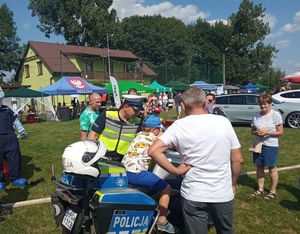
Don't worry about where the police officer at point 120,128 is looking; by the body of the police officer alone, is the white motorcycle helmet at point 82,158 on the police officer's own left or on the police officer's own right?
on the police officer's own right

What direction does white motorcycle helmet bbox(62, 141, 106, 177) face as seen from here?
to the viewer's right

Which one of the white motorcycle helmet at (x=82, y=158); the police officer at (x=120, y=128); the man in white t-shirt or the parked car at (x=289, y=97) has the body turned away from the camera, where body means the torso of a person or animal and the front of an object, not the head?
the man in white t-shirt

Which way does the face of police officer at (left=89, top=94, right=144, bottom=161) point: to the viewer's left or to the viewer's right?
to the viewer's right

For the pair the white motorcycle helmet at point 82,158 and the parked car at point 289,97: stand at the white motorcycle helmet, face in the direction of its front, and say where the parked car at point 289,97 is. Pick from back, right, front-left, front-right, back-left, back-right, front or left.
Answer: front-left

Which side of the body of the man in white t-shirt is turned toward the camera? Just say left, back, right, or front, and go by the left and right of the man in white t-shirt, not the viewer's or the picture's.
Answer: back

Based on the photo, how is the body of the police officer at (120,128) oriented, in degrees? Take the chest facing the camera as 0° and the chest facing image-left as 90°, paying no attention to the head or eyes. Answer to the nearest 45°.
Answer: approximately 315°
